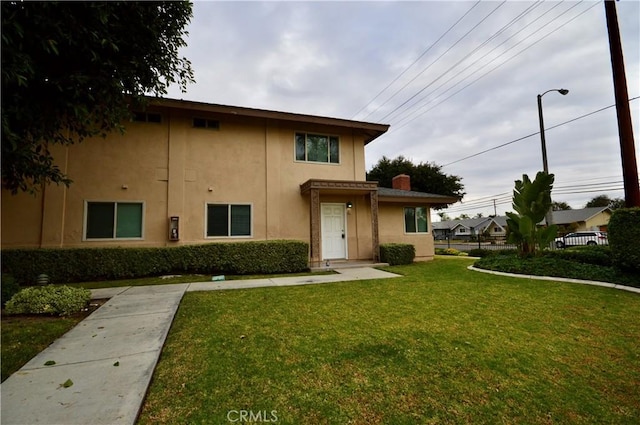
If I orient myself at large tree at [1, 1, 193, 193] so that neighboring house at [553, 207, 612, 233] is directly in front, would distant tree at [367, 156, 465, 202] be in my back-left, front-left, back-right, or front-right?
front-left

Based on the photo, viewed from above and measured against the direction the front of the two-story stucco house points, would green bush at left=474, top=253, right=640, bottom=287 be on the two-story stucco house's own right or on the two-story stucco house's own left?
on the two-story stucco house's own left

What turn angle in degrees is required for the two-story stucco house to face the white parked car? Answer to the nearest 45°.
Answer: approximately 90° to its left

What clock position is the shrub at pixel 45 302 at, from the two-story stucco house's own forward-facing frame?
The shrub is roughly at 1 o'clock from the two-story stucco house.

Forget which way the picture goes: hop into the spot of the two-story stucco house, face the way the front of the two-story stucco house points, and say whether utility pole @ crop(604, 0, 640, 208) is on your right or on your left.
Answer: on your left

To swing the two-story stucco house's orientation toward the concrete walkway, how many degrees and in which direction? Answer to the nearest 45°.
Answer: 0° — it already faces it

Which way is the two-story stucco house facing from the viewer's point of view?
toward the camera

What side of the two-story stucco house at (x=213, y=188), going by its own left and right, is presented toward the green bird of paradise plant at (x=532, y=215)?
left

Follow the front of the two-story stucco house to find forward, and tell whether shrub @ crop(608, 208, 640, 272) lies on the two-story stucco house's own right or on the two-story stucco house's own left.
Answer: on the two-story stucco house's own left

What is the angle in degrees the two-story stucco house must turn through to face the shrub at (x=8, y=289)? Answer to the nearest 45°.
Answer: approximately 45° to its right

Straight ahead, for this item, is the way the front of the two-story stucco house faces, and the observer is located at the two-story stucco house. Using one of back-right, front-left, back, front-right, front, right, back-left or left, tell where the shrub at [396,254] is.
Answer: left
